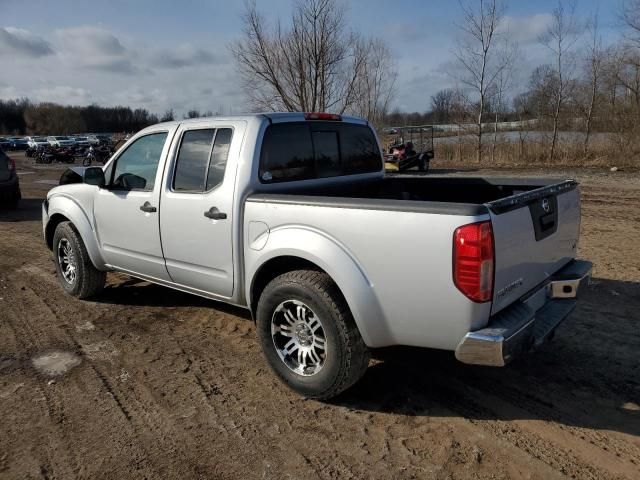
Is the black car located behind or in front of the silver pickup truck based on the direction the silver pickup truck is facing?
in front

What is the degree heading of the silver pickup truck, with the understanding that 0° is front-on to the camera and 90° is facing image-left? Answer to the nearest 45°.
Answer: approximately 135°
